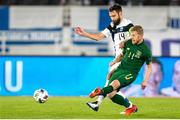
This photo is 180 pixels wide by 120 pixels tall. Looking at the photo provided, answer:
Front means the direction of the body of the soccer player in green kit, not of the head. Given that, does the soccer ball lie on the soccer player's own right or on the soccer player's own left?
on the soccer player's own right

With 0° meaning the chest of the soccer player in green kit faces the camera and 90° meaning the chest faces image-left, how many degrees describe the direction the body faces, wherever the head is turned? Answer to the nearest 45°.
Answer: approximately 45°
